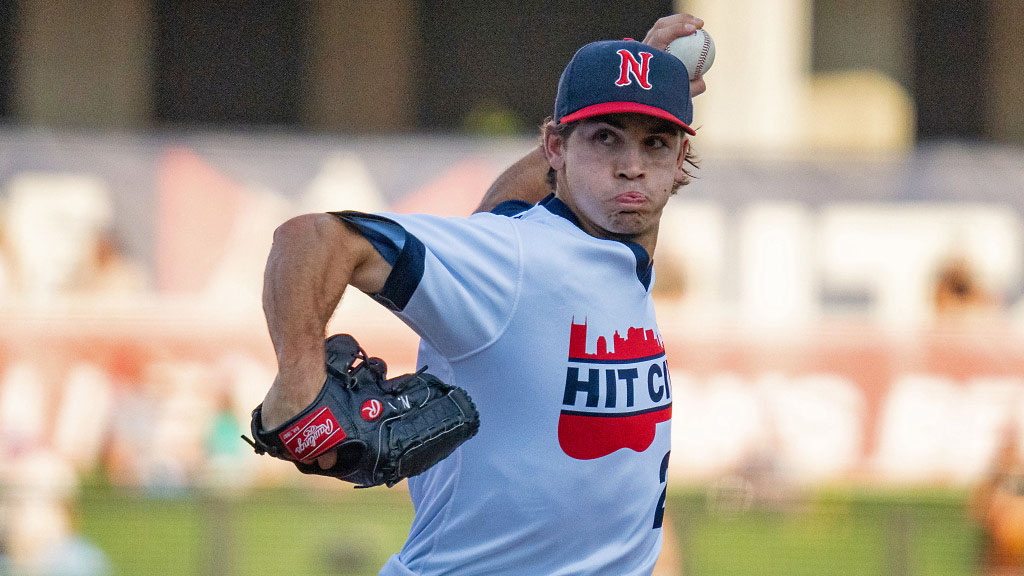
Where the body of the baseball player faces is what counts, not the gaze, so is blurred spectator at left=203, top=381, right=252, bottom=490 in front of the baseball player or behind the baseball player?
behind

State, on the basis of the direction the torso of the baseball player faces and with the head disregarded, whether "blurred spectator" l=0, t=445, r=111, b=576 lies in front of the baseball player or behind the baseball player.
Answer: behind

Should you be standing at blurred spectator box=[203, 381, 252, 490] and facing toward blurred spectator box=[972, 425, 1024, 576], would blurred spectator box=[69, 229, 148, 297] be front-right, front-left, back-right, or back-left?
back-left

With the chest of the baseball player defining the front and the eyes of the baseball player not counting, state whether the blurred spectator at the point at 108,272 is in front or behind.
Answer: behind
